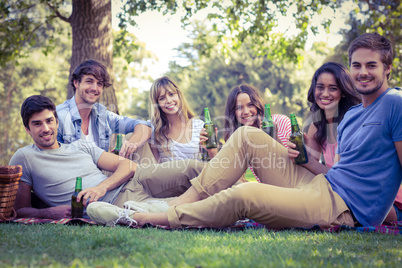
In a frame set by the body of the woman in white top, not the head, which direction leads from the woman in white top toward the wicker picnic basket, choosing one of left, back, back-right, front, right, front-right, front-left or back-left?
front-right

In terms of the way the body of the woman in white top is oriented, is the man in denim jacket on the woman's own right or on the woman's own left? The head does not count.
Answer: on the woman's own right

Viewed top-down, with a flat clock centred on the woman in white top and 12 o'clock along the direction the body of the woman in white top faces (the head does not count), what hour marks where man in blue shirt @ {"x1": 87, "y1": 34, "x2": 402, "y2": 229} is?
The man in blue shirt is roughly at 11 o'clock from the woman in white top.

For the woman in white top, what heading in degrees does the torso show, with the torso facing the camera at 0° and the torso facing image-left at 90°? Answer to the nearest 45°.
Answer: approximately 0°

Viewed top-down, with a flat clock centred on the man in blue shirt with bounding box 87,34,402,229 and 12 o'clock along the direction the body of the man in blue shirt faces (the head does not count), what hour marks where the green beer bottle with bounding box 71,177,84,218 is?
The green beer bottle is roughly at 2 o'clock from the man in blue shirt.

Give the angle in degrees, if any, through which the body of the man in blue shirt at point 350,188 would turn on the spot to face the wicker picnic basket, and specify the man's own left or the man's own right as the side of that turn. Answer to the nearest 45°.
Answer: approximately 45° to the man's own right

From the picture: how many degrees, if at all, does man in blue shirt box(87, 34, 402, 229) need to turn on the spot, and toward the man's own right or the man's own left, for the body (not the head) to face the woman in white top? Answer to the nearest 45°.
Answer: approximately 90° to the man's own right

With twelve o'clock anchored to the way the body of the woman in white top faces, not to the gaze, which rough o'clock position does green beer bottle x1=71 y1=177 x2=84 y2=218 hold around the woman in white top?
The green beer bottle is roughly at 1 o'clock from the woman in white top.

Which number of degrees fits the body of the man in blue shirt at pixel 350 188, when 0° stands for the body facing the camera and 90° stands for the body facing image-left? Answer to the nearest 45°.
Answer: approximately 45°
